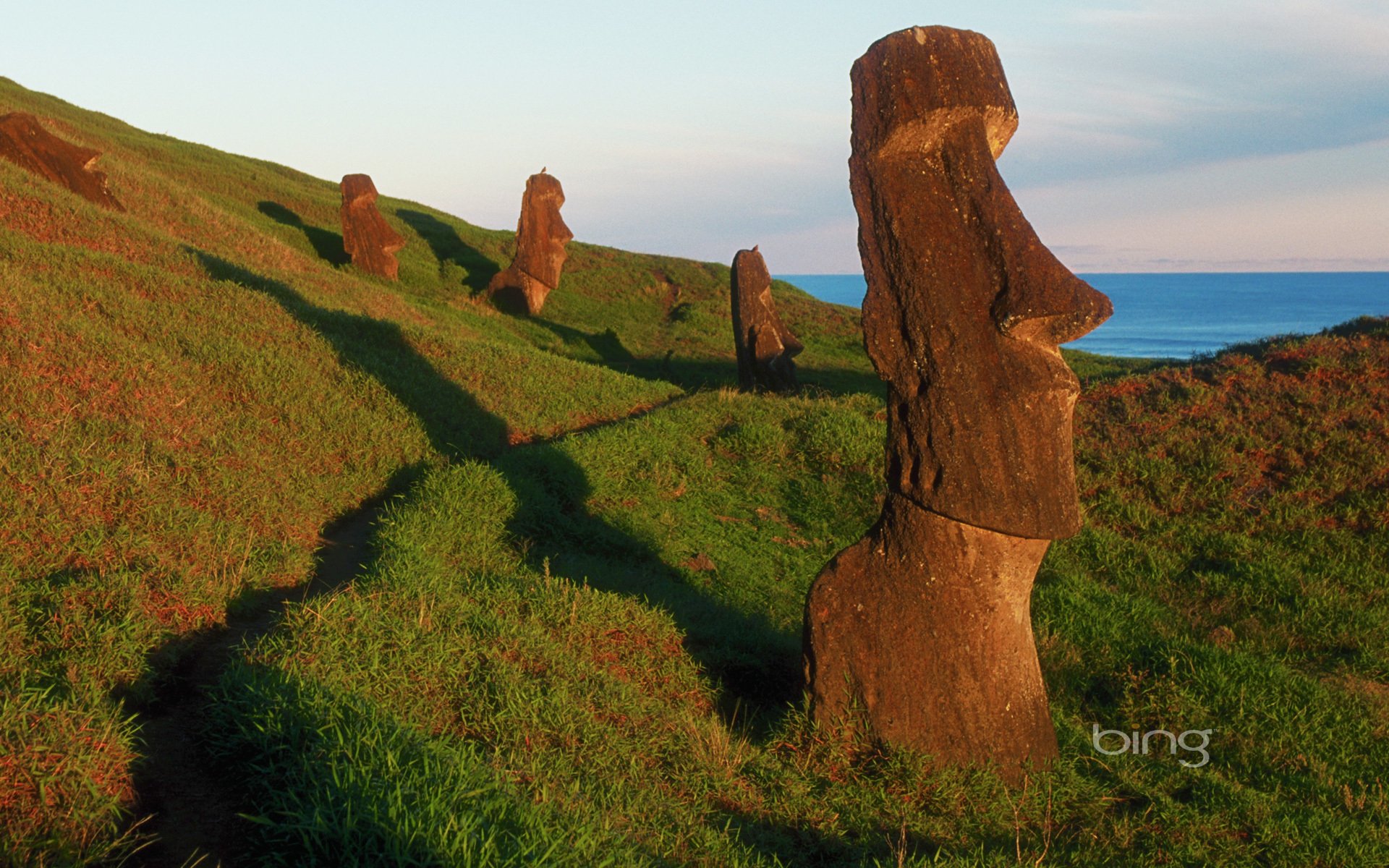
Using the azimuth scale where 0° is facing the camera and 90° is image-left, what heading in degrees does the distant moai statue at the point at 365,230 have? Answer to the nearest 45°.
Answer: approximately 270°

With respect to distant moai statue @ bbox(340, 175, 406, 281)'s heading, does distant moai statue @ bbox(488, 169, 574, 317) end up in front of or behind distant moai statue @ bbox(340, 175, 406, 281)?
in front

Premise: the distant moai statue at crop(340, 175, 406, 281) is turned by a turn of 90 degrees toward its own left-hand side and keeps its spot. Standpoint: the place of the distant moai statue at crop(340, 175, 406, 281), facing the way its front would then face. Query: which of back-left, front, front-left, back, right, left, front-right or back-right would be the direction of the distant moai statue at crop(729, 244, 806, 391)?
back-right

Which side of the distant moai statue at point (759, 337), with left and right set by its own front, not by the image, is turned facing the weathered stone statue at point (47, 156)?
back

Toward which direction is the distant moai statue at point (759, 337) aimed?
to the viewer's right

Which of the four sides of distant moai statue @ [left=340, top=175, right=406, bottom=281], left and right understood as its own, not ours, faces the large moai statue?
right

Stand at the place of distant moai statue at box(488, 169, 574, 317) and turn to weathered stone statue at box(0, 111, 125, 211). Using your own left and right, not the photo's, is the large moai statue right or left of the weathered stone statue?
left

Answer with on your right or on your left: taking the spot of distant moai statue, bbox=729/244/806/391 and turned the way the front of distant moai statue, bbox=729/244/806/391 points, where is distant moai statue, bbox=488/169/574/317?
on your left

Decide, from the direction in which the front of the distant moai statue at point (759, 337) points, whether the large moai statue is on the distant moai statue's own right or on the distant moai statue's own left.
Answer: on the distant moai statue's own right
